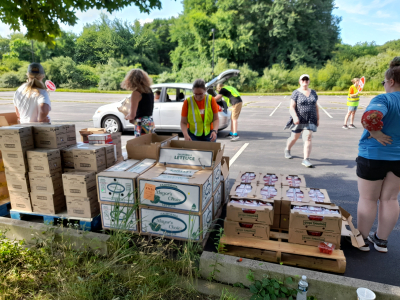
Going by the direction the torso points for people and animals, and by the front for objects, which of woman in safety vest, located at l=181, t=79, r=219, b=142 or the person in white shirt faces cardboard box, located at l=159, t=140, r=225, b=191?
the woman in safety vest

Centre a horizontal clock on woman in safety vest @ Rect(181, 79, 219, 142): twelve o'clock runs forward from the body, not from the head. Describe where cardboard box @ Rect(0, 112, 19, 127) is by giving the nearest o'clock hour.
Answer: The cardboard box is roughly at 3 o'clock from the woman in safety vest.

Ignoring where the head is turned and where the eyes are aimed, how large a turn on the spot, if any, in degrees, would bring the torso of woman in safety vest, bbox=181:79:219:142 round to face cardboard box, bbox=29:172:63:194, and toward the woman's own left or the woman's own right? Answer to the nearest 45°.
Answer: approximately 45° to the woman's own right

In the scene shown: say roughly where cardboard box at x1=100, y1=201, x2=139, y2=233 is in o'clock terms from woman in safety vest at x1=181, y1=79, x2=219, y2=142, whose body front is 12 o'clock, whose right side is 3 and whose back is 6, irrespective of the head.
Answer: The cardboard box is roughly at 1 o'clock from the woman in safety vest.

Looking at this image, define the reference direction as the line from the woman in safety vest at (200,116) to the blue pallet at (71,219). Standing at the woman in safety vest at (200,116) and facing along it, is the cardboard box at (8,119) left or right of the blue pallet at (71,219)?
right

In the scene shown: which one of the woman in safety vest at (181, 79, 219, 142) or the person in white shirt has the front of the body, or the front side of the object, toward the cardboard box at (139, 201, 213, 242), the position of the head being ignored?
the woman in safety vest

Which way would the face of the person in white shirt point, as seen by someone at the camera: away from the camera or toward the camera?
away from the camera

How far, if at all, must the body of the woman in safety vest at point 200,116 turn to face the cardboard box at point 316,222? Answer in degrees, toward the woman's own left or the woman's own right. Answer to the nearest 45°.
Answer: approximately 45° to the woman's own left

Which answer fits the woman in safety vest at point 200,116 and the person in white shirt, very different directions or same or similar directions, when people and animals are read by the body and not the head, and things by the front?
very different directions

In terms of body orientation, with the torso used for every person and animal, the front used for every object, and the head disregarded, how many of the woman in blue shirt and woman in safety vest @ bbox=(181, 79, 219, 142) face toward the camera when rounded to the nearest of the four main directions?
1

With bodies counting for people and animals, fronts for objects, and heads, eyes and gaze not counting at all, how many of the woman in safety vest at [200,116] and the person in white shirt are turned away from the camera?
1

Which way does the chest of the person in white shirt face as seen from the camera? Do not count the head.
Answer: away from the camera

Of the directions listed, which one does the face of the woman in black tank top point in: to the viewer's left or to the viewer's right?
to the viewer's left

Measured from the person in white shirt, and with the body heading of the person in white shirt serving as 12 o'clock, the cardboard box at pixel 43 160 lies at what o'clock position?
The cardboard box is roughly at 6 o'clock from the person in white shirt.

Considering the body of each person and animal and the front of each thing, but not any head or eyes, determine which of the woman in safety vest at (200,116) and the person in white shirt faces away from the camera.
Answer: the person in white shirt
